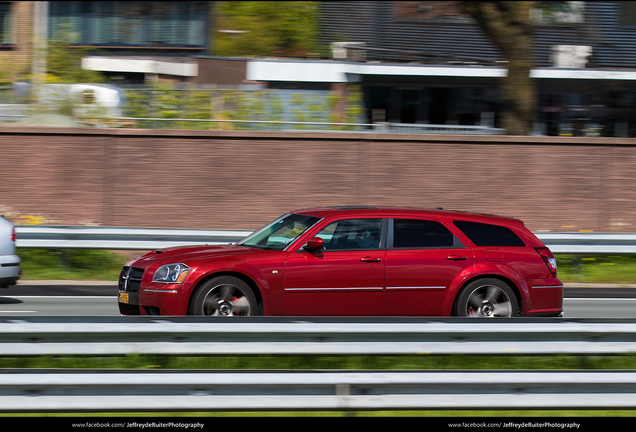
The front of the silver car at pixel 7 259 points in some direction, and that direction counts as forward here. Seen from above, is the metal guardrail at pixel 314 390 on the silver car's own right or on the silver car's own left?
on the silver car's own left

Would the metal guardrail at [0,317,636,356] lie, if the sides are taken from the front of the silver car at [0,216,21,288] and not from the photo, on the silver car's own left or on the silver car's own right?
on the silver car's own left

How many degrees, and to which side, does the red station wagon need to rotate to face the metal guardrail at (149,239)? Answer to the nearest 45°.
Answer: approximately 45° to its right

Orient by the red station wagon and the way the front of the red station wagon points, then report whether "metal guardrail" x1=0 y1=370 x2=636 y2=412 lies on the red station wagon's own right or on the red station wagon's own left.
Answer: on the red station wagon's own left

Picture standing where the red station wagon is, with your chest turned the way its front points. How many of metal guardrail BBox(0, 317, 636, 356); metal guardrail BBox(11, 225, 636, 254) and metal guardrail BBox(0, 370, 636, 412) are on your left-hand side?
2

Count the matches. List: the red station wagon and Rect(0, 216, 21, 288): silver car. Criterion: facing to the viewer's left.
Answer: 2

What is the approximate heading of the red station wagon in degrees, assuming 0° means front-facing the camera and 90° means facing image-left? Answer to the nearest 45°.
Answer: approximately 90°

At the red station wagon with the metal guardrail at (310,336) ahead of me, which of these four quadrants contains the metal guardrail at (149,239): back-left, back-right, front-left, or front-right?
back-right

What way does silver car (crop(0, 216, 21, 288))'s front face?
to the viewer's left
